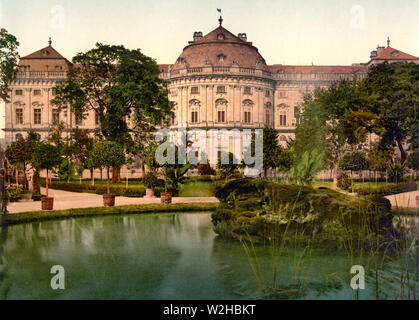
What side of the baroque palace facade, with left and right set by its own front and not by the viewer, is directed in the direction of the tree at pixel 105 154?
front

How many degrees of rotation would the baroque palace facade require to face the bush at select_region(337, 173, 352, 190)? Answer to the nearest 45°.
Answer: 0° — it already faces it

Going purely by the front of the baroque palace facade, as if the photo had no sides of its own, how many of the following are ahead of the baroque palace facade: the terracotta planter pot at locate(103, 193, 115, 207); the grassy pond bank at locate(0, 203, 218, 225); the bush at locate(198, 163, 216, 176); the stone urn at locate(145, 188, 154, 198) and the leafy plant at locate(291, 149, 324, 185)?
5

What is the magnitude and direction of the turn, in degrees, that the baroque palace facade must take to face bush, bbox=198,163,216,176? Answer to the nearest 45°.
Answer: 0° — it already faces it

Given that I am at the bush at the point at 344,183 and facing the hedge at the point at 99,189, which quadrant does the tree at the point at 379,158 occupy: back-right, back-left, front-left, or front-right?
back-right

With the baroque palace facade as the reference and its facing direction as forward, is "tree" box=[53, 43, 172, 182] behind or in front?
in front

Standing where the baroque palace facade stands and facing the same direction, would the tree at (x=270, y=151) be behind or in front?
in front

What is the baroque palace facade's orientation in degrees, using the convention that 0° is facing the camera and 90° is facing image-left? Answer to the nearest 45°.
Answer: approximately 0°

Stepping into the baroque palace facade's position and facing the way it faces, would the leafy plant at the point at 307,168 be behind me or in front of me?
in front

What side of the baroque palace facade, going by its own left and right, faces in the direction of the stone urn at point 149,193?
front
